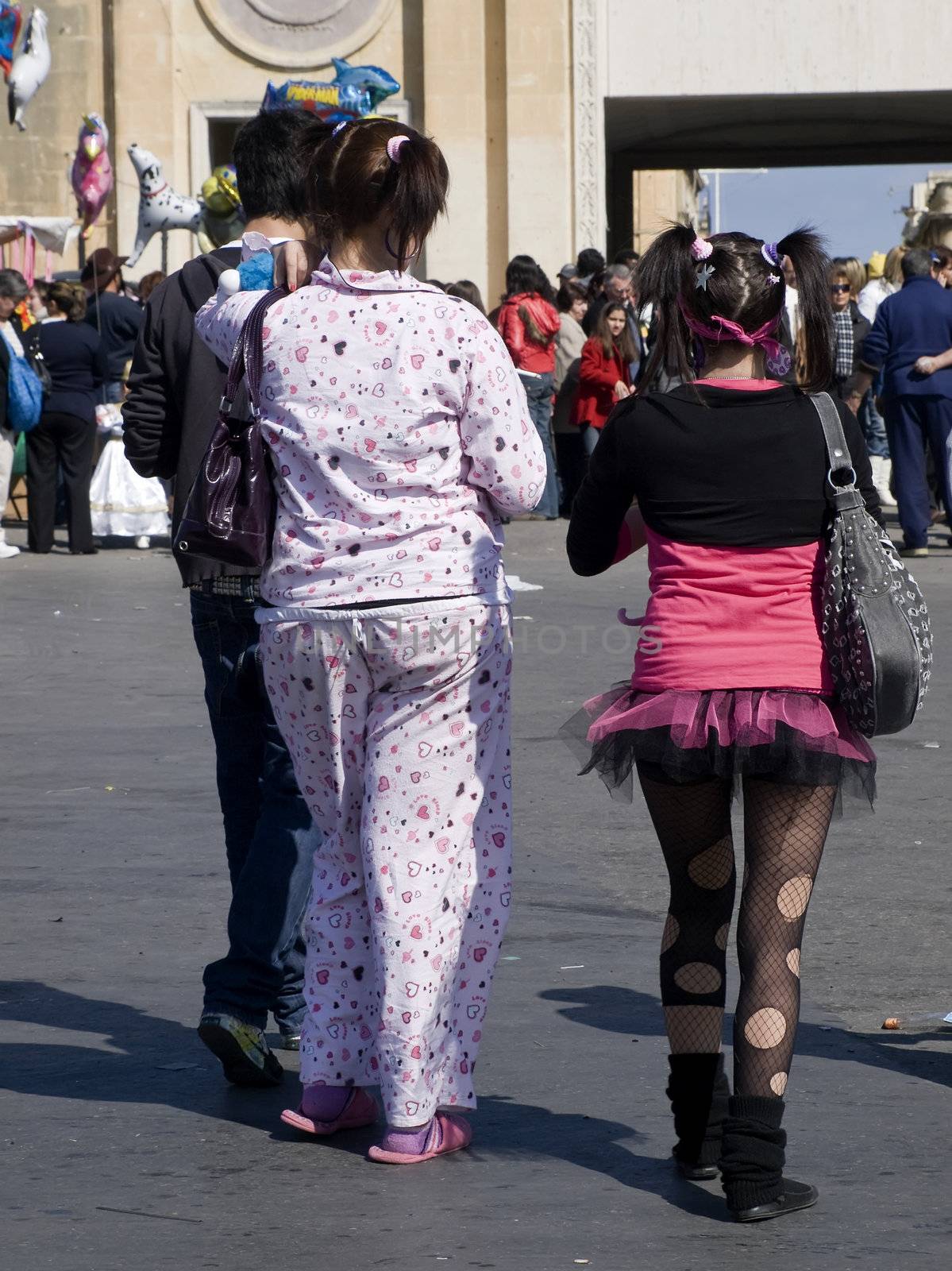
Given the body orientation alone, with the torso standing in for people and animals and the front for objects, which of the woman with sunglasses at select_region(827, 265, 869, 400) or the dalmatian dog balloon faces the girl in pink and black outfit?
the woman with sunglasses

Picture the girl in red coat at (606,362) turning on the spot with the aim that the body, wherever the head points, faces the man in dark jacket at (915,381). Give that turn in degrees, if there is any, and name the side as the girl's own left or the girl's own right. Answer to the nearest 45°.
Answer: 0° — they already face them

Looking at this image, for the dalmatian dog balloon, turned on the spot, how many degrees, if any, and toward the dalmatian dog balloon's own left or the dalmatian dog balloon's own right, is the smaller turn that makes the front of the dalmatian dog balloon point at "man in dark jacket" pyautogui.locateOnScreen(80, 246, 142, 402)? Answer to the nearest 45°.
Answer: approximately 90° to the dalmatian dog balloon's own left

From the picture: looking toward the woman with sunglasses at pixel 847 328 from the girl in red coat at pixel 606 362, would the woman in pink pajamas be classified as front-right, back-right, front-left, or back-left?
back-right

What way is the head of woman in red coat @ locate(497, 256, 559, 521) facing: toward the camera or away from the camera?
away from the camera

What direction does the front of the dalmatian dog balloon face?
to the viewer's left

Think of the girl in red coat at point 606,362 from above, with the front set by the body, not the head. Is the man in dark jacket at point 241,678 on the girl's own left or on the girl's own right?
on the girl's own right

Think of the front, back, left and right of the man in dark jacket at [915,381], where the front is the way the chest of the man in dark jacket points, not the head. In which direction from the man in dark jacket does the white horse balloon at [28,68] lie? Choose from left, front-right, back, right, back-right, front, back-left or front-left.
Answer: front-left

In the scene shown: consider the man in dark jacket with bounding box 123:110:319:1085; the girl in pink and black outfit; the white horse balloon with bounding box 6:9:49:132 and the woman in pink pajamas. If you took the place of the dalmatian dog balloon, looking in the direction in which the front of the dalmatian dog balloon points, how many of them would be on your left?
3

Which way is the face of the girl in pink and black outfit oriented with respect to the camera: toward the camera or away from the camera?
away from the camera

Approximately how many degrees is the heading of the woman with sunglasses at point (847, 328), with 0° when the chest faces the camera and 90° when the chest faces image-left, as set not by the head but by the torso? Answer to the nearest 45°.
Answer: approximately 0°
